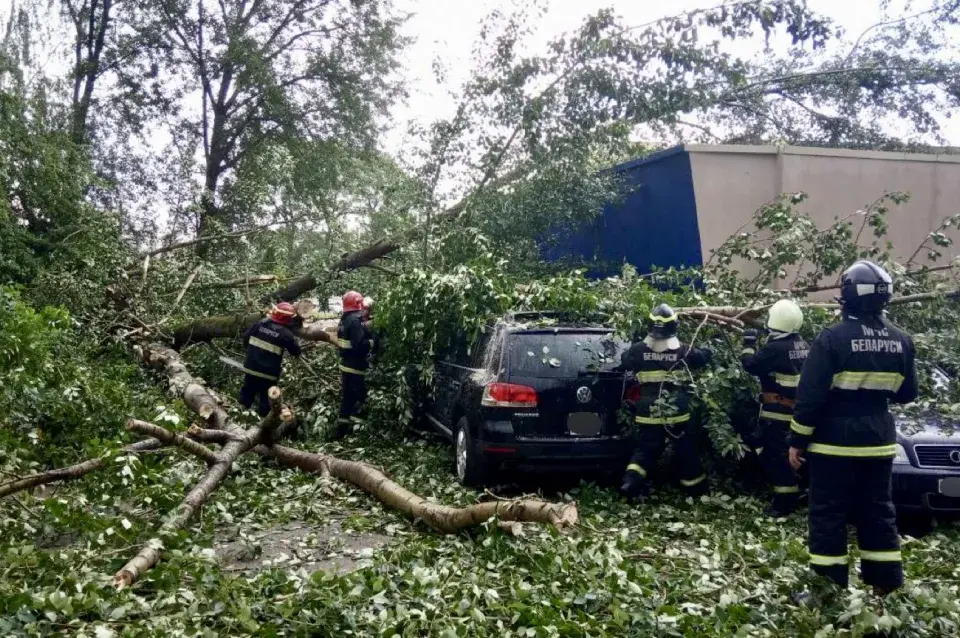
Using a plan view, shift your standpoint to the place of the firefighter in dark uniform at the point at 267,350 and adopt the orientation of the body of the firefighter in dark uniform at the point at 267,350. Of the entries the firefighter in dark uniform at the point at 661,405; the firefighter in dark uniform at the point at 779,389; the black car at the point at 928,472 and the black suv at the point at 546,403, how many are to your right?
4

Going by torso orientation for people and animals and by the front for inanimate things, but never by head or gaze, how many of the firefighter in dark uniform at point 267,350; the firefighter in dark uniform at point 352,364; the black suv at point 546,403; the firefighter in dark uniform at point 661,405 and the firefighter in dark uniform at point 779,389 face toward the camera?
0

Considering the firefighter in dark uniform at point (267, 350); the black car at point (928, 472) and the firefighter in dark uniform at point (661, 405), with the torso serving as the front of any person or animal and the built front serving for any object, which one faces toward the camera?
the black car

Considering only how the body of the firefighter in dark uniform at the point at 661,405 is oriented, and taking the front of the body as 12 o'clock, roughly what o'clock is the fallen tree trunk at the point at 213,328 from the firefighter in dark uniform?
The fallen tree trunk is roughly at 10 o'clock from the firefighter in dark uniform.

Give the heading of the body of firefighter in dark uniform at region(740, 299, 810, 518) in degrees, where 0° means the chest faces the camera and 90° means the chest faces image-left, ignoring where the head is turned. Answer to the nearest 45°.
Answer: approximately 135°

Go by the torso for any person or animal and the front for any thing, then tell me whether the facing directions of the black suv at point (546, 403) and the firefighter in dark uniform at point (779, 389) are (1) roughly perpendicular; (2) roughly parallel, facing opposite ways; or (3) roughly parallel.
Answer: roughly parallel

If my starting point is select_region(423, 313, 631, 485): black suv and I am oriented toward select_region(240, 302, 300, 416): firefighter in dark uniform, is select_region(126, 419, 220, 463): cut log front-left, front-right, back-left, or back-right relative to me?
front-left

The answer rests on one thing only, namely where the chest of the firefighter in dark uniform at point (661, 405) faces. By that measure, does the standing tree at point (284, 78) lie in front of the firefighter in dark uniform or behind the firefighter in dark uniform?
in front

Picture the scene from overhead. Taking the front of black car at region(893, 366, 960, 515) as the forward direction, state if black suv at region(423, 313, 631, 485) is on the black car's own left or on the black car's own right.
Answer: on the black car's own right

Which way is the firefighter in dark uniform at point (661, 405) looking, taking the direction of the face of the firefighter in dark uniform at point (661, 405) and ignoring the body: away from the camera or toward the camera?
away from the camera

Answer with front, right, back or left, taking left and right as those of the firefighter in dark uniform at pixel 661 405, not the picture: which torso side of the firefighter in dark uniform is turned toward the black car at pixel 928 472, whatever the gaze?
right

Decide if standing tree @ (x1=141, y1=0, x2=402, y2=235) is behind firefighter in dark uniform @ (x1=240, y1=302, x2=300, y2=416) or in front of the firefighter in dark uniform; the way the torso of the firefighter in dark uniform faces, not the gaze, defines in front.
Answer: in front

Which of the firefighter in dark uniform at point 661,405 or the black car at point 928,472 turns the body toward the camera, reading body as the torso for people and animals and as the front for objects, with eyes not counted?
the black car

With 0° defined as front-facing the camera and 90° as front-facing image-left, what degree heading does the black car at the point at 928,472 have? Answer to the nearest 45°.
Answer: approximately 0°

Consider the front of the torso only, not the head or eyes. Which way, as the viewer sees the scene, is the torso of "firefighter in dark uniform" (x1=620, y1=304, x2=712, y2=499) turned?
away from the camera
